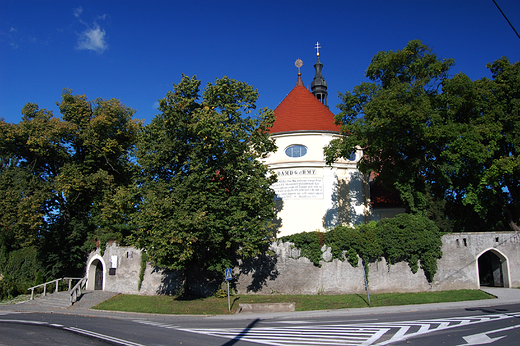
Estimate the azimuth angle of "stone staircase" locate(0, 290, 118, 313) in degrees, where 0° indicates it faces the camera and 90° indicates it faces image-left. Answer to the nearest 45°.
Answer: approximately 45°
